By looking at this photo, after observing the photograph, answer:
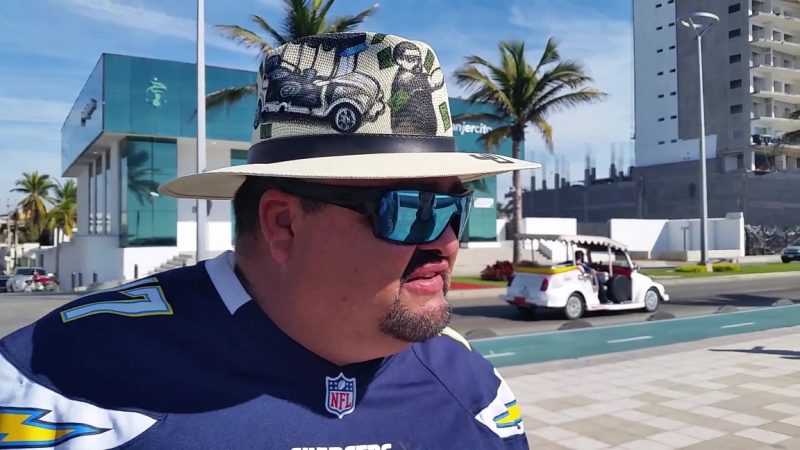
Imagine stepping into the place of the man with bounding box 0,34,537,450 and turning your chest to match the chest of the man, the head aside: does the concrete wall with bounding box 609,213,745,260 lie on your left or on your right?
on your left

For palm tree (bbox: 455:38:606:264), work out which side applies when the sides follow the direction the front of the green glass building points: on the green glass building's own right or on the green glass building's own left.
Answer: on the green glass building's own left

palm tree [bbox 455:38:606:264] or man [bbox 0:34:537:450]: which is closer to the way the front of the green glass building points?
the man

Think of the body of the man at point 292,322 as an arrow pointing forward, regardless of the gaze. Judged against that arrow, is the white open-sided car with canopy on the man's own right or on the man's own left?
on the man's own left

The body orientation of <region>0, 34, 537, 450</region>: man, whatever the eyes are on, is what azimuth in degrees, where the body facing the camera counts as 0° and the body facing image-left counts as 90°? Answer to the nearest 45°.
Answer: approximately 315°

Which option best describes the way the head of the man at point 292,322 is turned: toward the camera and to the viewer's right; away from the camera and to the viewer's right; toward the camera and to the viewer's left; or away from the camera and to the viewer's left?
toward the camera and to the viewer's right

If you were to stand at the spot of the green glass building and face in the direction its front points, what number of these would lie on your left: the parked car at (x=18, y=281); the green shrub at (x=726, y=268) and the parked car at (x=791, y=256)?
2

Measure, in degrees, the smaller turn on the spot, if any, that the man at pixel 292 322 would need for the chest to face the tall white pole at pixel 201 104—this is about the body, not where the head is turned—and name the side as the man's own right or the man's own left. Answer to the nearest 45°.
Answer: approximately 135° to the man's own left

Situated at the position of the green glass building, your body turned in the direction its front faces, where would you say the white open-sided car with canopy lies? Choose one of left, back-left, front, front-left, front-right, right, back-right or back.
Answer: front-left

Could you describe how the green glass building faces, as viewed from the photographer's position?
facing the viewer

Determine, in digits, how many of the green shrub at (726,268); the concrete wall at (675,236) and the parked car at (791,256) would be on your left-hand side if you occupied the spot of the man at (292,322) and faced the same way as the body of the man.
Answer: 3

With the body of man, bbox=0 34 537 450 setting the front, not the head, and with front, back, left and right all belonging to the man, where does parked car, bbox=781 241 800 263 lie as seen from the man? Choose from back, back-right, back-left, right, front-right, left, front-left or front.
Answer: left

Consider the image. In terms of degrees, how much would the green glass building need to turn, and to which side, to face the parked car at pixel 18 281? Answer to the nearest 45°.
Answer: approximately 135° to its right

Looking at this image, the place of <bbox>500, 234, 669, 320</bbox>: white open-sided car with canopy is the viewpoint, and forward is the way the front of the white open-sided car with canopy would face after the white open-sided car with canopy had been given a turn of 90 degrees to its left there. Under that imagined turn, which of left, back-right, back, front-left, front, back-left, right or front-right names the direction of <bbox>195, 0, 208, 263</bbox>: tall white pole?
front-left

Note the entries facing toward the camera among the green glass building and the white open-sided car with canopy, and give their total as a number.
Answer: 1
